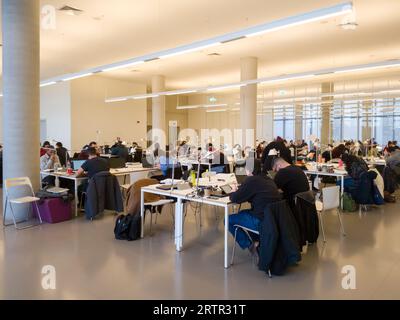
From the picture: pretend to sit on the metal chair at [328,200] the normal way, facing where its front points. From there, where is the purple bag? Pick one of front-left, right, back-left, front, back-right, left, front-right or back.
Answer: front-left

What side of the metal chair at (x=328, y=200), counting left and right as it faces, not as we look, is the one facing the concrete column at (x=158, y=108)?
front

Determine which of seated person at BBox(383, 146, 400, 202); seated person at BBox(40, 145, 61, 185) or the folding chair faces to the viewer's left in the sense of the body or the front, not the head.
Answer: seated person at BBox(383, 146, 400, 202)

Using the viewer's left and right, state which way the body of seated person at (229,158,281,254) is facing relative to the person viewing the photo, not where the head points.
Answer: facing away from the viewer and to the left of the viewer

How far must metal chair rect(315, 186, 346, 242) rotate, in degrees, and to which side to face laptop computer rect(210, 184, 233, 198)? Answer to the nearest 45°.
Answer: approximately 90° to its left

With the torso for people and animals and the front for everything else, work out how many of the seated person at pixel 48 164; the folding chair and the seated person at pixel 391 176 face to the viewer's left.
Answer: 1

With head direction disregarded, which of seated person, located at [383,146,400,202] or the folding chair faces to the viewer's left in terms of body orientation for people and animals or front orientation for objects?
the seated person

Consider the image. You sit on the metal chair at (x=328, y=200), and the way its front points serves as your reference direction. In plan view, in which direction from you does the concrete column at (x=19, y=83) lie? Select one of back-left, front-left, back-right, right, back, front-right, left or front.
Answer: front-left

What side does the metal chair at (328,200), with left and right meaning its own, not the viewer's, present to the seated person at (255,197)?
left
